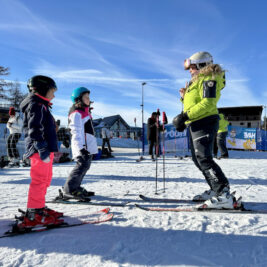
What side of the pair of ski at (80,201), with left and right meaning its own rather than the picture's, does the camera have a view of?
right

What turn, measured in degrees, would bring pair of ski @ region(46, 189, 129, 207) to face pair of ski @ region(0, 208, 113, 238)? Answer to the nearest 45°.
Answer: approximately 90° to its right

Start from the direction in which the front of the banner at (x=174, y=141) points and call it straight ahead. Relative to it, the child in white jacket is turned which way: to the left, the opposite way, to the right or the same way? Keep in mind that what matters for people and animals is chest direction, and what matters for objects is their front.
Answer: to the left

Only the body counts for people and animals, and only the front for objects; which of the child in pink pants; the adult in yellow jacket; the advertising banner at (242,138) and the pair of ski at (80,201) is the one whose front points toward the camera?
the advertising banner

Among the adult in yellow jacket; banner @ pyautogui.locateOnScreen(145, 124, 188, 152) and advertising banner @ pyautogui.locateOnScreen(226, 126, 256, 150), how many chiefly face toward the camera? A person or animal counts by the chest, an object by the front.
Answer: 2

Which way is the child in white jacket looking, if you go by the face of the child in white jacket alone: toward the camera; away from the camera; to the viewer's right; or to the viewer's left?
to the viewer's right

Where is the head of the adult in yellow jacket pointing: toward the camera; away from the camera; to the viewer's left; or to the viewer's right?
to the viewer's left

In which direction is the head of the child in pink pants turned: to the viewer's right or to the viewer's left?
to the viewer's right

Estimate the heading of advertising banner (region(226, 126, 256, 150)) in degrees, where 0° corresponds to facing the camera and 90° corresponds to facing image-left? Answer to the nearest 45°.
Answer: approximately 0°

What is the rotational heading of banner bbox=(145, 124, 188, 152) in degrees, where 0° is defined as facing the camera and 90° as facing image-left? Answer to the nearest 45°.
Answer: approximately 0°

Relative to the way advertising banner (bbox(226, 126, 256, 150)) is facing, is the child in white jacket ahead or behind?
ahead

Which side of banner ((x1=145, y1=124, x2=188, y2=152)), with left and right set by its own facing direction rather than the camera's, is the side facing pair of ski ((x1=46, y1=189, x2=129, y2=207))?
front

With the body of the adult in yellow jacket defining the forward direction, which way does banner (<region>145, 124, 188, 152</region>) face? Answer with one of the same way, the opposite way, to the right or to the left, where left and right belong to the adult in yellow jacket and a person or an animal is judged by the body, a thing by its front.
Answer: to the left
